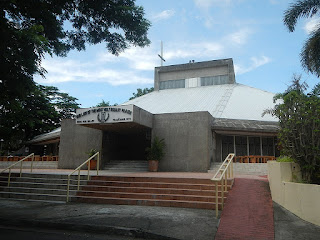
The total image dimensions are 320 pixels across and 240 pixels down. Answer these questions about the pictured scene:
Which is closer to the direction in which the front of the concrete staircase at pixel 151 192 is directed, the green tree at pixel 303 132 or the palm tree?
the green tree

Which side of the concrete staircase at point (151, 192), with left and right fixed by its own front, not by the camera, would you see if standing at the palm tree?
left

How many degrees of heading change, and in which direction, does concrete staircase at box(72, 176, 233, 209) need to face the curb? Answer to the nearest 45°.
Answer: approximately 45° to its right

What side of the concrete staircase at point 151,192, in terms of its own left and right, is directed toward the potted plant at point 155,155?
back

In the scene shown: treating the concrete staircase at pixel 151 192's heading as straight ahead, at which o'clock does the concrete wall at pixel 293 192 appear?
The concrete wall is roughly at 10 o'clock from the concrete staircase.

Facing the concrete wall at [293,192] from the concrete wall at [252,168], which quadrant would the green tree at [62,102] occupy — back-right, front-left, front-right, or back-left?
back-right

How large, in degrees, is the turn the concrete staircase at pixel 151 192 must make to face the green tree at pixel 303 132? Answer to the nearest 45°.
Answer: approximately 45° to its left

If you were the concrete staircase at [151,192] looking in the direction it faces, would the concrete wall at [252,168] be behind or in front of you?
behind

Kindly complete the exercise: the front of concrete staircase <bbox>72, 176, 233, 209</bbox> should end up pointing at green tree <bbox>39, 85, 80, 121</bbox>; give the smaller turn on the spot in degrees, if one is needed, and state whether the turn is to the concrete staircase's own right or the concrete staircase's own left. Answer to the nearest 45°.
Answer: approximately 135° to the concrete staircase's own right

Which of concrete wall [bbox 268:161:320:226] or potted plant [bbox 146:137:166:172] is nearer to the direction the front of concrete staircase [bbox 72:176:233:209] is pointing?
the concrete wall

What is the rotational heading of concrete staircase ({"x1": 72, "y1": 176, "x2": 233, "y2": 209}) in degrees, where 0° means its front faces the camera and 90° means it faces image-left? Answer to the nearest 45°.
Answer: approximately 0°

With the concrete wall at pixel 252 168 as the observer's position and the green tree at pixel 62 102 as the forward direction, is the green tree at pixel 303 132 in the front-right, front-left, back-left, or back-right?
back-left
